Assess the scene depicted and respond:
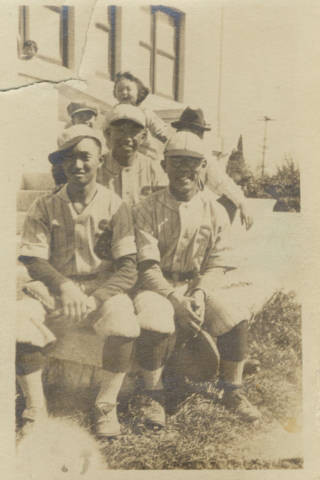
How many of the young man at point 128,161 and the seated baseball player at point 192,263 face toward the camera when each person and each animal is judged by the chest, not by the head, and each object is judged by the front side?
2

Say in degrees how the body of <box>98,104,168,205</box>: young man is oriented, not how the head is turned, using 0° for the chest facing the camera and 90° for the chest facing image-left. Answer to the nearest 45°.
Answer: approximately 0°

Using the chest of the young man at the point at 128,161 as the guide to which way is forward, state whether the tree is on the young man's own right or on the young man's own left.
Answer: on the young man's own left

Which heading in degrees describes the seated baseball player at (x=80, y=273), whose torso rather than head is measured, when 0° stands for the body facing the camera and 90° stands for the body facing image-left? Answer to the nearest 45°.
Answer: approximately 0°

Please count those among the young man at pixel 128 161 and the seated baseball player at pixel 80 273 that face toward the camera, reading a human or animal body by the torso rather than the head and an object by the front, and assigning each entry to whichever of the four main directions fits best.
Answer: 2

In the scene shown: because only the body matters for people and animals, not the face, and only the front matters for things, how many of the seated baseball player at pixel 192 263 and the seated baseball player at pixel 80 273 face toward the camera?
2
